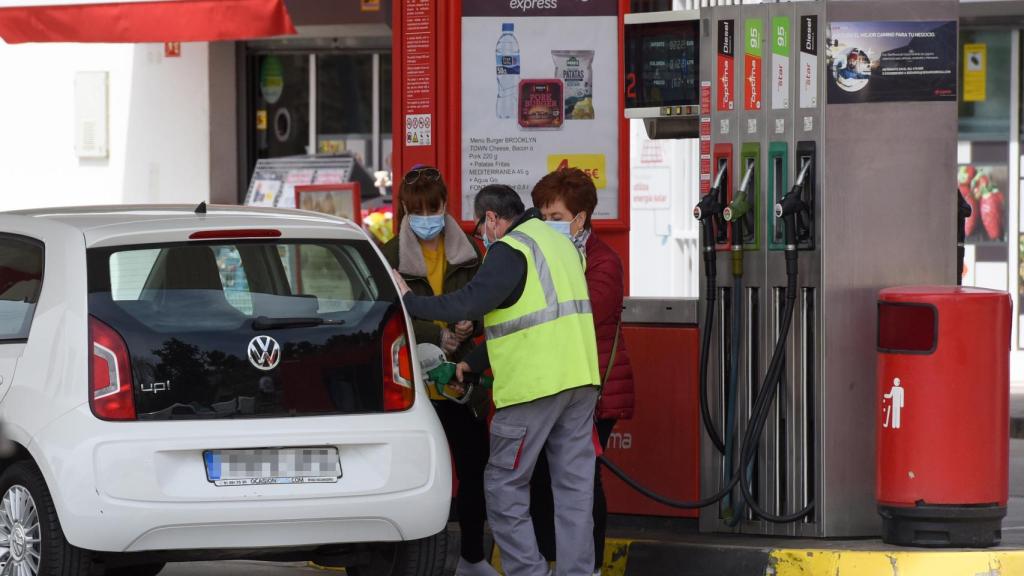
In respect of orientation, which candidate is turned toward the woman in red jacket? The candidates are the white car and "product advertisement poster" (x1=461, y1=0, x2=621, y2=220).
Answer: the product advertisement poster

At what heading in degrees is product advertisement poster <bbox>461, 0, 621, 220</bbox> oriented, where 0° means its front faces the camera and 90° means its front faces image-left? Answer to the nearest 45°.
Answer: approximately 0°

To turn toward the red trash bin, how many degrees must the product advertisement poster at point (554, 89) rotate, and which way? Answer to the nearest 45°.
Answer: approximately 45° to its left

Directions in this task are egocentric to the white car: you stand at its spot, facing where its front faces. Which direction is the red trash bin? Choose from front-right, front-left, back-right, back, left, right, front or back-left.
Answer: back-right

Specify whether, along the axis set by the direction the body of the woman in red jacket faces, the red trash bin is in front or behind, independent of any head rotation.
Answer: behind

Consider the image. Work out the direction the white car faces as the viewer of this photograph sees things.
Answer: facing away from the viewer and to the left of the viewer

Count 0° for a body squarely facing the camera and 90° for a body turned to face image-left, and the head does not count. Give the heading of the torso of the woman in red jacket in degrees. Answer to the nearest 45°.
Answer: approximately 45°

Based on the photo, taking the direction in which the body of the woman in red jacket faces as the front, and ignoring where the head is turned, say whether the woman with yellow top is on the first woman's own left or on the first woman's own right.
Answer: on the first woman's own right

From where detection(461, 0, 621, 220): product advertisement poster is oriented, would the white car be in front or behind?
in front

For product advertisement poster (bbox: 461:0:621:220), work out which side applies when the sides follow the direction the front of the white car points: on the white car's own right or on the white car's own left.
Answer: on the white car's own right

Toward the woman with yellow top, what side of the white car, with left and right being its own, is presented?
right

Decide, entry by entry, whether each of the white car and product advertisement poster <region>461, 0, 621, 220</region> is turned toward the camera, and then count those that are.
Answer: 1

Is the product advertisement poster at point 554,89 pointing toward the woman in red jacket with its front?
yes
